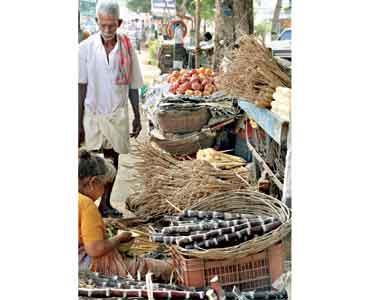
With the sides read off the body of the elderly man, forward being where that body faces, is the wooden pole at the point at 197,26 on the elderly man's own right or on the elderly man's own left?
on the elderly man's own left

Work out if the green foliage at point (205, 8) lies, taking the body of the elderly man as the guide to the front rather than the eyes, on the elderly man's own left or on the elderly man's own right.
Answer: on the elderly man's own left

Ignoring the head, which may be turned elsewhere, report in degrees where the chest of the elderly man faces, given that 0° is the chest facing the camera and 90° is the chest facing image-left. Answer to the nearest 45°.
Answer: approximately 0°

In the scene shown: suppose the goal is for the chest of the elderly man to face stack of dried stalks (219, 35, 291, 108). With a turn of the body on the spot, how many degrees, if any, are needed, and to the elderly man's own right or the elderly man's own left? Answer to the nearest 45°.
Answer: approximately 90° to the elderly man's own left
